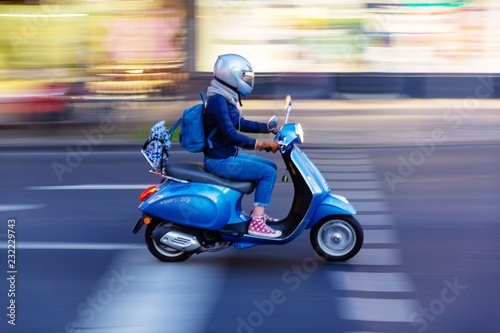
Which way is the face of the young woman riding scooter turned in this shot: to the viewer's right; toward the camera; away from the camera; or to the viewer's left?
to the viewer's right

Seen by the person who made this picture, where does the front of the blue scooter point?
facing to the right of the viewer

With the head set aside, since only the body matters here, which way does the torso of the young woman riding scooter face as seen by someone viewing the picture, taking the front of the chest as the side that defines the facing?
to the viewer's right
